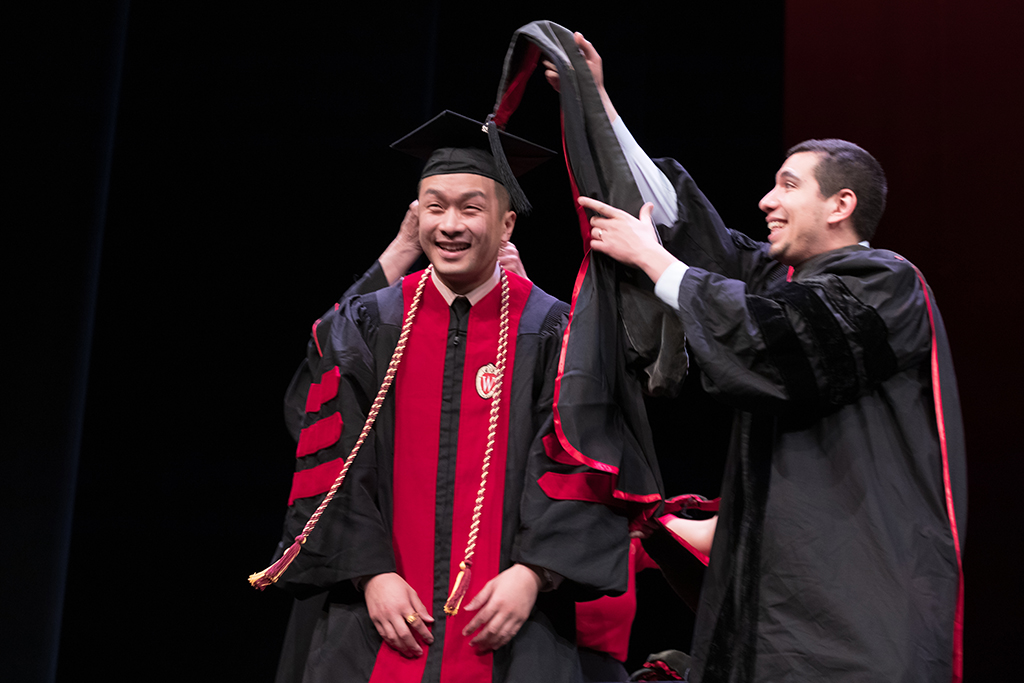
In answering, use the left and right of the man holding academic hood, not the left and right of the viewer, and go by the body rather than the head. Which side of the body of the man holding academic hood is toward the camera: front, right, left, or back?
left
